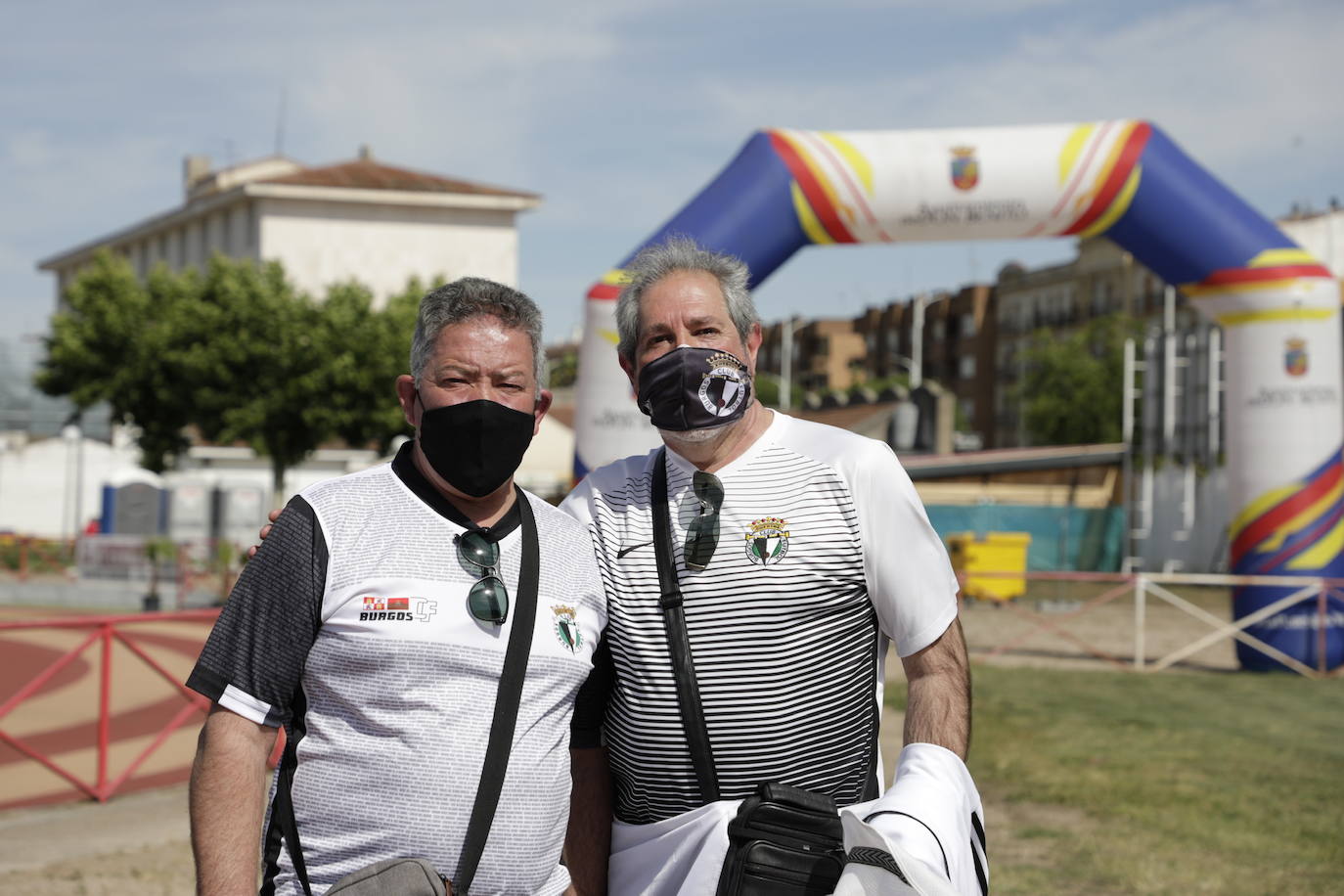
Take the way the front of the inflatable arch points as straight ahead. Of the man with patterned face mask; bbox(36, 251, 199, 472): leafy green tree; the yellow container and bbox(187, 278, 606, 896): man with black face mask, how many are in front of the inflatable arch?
2

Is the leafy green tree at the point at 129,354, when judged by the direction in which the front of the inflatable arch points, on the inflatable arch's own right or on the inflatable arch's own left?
on the inflatable arch's own right

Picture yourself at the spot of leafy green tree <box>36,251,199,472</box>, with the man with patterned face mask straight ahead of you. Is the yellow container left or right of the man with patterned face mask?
left

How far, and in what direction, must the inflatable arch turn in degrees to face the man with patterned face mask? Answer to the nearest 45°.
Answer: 0° — it already faces them

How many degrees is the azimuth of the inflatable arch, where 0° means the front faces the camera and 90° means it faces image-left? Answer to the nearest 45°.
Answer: approximately 0°

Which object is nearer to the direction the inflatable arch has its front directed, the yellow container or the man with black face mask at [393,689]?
the man with black face mask

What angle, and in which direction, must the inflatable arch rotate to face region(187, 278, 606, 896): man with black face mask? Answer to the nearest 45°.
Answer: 0° — it already faces them

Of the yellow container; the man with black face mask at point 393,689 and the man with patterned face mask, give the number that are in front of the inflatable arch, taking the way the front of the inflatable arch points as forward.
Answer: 2

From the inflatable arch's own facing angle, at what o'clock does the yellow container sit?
The yellow container is roughly at 6 o'clock from the inflatable arch.
